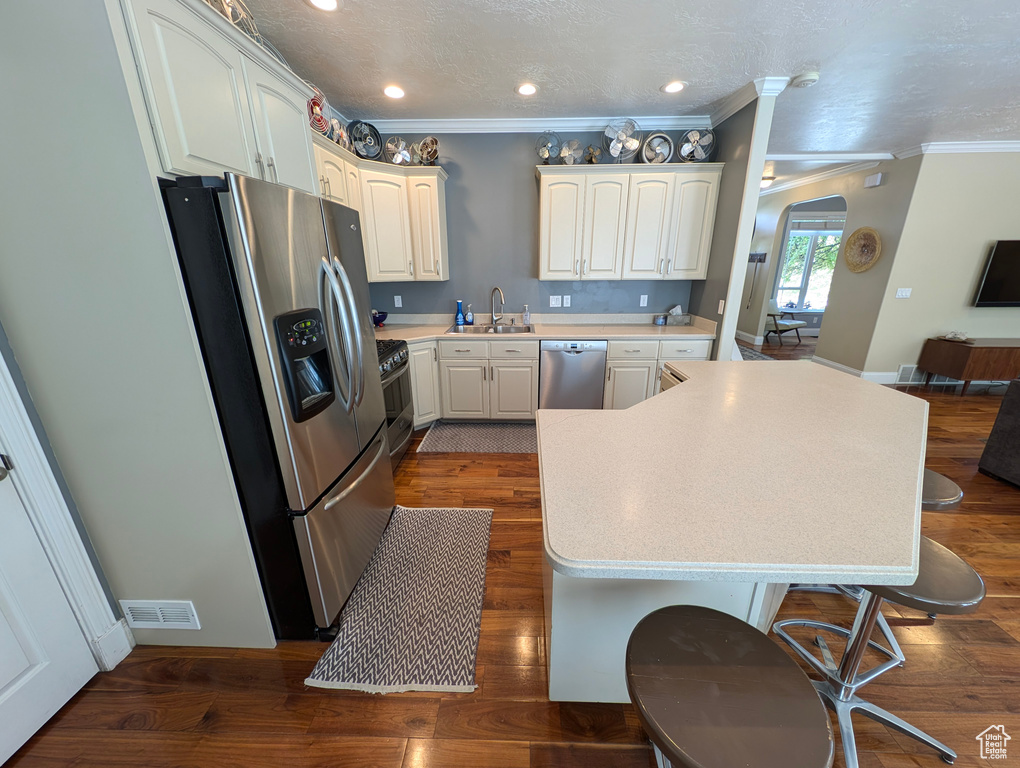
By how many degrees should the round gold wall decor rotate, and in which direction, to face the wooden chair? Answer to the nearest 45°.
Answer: approximately 135° to its right

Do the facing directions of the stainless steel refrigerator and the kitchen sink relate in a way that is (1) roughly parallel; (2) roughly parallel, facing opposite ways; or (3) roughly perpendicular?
roughly perpendicular

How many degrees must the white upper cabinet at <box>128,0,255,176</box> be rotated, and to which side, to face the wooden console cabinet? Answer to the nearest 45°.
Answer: approximately 45° to its left

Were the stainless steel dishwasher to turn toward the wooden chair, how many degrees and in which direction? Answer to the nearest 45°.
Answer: approximately 135° to its left

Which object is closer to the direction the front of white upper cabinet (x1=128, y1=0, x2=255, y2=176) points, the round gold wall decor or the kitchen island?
the kitchen island

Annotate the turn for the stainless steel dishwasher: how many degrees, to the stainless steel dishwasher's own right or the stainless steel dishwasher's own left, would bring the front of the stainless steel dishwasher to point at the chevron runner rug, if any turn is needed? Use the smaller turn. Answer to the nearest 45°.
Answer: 0° — it already faces it

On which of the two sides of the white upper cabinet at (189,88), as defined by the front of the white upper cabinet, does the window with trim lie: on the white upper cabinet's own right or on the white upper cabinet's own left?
on the white upper cabinet's own left

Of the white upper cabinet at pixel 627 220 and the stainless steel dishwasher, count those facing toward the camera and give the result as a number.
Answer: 2
